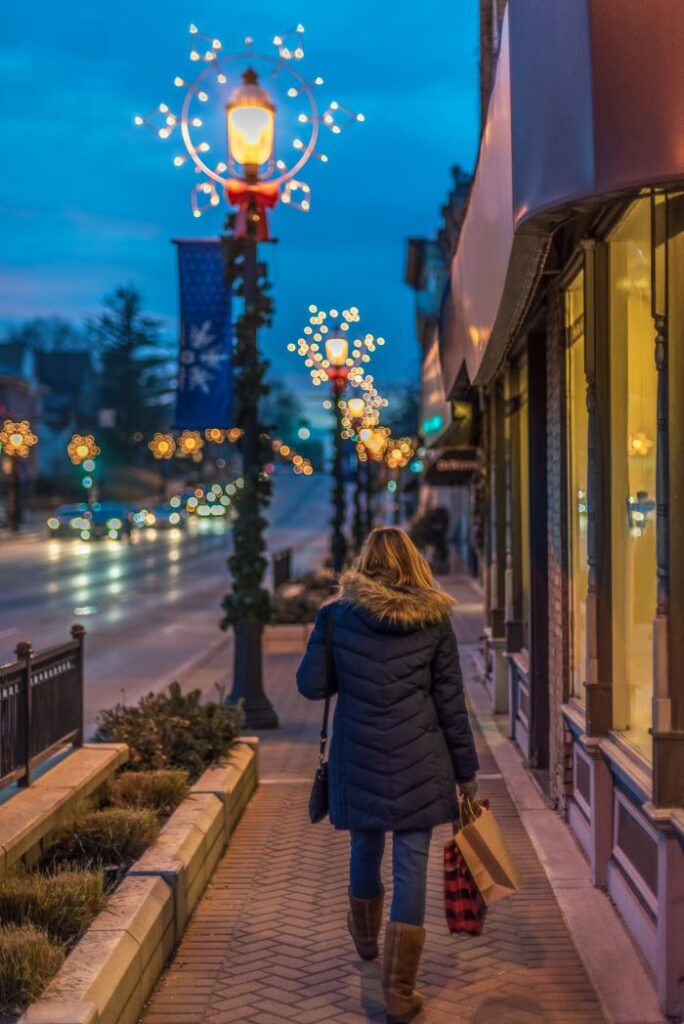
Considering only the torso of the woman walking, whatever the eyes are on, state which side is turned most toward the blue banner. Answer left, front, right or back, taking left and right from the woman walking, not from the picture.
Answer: front

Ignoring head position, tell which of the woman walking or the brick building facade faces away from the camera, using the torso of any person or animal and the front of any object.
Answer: the woman walking

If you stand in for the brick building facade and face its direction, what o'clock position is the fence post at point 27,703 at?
The fence post is roughly at 12 o'clock from the brick building facade.

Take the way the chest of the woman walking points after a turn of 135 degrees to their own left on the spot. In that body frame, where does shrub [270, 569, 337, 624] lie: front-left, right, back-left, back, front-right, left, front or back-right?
back-right

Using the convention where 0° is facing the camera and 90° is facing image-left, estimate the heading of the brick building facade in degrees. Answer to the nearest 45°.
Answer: approximately 90°

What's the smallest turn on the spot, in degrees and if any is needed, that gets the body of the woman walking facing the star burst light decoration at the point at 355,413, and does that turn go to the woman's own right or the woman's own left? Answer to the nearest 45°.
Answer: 0° — they already face it

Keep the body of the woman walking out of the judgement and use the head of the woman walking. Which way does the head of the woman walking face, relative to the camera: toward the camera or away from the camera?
away from the camera

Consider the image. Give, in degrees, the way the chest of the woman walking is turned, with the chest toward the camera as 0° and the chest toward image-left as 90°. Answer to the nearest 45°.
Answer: approximately 180°

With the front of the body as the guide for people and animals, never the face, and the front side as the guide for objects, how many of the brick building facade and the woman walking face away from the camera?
1

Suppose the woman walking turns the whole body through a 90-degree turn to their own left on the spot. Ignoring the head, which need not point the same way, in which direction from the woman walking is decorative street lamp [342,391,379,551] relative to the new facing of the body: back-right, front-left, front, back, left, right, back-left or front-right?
right

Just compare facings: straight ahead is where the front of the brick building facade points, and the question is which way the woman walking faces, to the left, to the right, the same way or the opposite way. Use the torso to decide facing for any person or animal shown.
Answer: to the right
